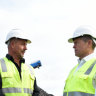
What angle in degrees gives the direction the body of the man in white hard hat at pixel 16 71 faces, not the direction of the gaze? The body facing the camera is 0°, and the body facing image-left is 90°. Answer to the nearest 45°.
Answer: approximately 315°

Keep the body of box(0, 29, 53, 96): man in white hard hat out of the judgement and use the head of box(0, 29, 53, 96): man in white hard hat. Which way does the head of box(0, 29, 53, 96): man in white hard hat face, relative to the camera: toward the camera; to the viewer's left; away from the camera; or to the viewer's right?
to the viewer's right

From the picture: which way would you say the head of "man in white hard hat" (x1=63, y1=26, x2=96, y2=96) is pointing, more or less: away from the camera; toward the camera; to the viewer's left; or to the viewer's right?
to the viewer's left
